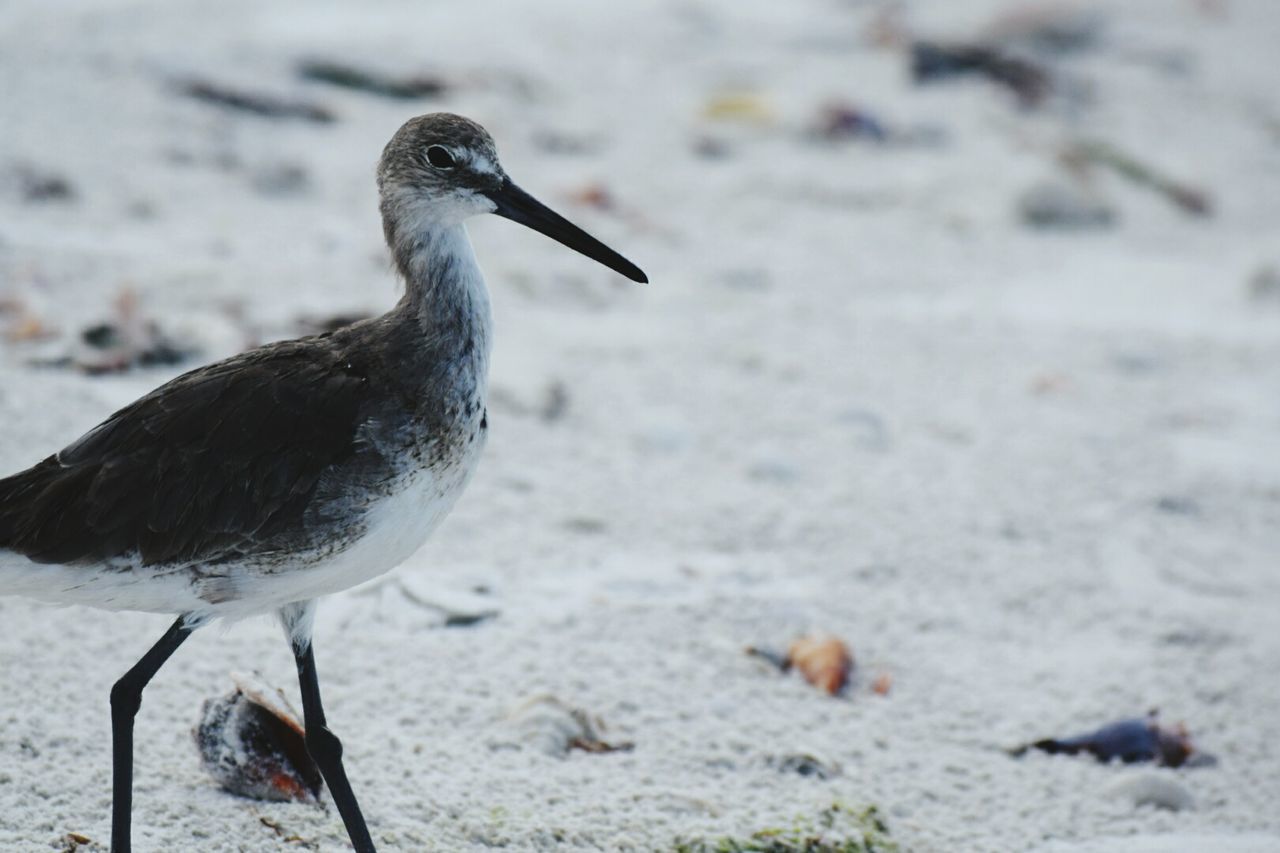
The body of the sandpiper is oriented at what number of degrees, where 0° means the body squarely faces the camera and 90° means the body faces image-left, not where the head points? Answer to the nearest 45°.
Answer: approximately 270°
